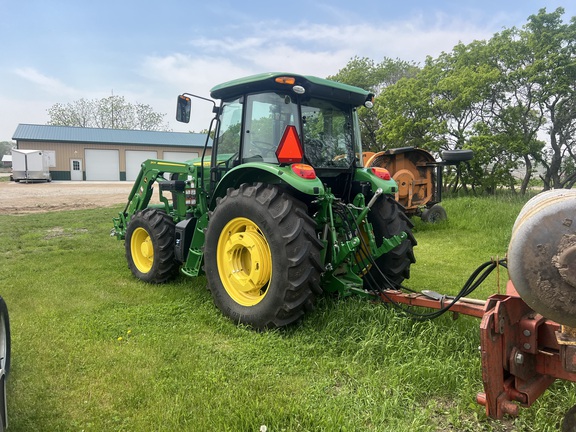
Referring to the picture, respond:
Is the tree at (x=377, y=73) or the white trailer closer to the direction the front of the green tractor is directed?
the white trailer

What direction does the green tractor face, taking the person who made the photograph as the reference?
facing away from the viewer and to the left of the viewer

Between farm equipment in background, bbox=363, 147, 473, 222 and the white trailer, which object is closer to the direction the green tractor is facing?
the white trailer

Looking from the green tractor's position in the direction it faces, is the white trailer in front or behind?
in front

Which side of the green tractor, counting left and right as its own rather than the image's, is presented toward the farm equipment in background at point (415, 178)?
right

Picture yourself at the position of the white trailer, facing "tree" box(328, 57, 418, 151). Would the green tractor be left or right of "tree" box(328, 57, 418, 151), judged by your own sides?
right

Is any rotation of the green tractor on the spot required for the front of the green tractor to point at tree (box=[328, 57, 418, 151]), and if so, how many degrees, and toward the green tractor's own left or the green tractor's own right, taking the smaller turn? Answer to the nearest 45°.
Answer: approximately 45° to the green tractor's own right

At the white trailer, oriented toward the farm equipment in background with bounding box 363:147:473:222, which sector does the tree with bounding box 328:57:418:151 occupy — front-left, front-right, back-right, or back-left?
front-left
